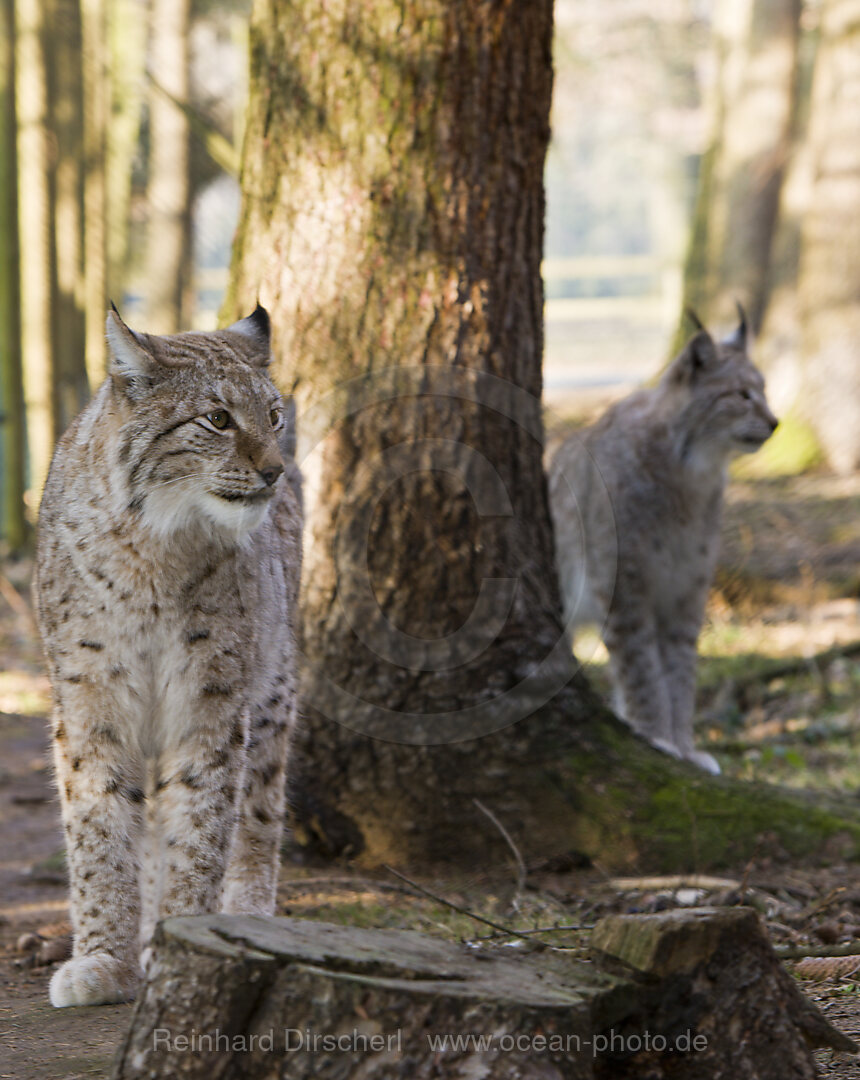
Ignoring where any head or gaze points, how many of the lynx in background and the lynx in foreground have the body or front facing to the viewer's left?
0

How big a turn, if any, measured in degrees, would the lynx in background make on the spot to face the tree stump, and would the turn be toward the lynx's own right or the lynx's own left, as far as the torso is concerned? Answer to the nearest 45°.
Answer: approximately 45° to the lynx's own right

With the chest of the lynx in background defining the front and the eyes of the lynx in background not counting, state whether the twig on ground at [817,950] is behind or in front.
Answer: in front

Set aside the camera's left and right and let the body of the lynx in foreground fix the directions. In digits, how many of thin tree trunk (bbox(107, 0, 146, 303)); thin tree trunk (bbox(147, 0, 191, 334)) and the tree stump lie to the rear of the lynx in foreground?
2

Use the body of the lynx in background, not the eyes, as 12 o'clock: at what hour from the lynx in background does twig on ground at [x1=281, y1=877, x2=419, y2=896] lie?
The twig on ground is roughly at 2 o'clock from the lynx in background.

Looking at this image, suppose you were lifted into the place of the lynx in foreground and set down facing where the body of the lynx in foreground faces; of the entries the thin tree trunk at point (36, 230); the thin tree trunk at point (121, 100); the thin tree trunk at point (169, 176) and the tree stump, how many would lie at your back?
3

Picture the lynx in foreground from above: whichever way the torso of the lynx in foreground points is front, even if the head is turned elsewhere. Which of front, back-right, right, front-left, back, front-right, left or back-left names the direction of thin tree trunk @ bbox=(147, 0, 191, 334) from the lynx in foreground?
back

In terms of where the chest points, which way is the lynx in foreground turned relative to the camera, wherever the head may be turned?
toward the camera

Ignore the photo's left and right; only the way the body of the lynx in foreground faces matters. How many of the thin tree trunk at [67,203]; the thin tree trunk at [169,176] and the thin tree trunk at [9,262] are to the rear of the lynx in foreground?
3

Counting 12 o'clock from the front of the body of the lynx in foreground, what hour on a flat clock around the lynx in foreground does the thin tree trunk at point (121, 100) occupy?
The thin tree trunk is roughly at 6 o'clock from the lynx in foreground.

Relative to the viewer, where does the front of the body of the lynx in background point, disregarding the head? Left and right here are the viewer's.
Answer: facing the viewer and to the right of the viewer

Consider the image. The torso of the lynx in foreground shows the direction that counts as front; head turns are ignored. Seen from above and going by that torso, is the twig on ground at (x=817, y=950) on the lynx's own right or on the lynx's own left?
on the lynx's own left

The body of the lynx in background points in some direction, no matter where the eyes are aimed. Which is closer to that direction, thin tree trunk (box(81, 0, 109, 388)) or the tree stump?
the tree stump
